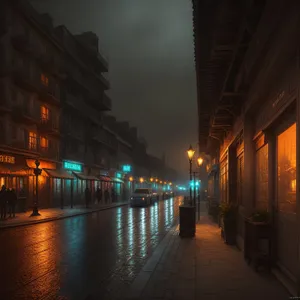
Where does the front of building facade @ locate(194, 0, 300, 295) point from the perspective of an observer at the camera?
facing to the left of the viewer

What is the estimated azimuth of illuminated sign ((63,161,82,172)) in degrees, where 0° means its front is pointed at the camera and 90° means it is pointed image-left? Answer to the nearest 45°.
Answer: approximately 315°

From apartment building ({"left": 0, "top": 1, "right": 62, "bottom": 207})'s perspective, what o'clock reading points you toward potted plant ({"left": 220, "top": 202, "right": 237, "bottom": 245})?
The potted plant is roughly at 1 o'clock from the apartment building.

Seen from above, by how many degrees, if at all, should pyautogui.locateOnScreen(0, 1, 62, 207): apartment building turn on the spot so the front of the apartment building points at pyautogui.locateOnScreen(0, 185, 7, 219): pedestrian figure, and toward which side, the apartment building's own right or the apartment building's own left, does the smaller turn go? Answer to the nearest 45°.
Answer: approximately 45° to the apartment building's own right

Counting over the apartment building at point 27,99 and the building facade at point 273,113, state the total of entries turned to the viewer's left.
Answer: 1

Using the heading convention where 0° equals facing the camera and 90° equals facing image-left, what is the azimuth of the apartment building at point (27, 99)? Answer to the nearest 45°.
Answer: approximately 315°

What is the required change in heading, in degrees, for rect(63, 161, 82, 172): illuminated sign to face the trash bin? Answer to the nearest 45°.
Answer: approximately 45° to its right

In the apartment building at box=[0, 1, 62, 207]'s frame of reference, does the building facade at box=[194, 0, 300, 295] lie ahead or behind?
ahead
